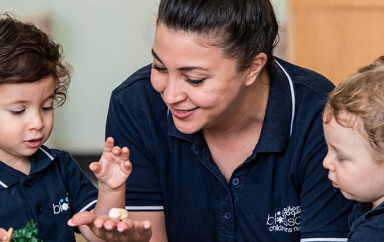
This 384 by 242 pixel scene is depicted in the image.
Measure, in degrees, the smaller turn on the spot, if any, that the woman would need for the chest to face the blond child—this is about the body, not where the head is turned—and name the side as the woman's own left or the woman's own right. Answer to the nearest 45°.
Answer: approximately 45° to the woman's own left

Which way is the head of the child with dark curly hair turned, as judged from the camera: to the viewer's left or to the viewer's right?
to the viewer's right

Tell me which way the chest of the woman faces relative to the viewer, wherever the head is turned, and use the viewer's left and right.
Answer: facing the viewer

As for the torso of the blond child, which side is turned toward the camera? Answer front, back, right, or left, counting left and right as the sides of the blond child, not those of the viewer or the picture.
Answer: left

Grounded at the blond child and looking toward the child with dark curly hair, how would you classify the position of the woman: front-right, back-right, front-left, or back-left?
front-right

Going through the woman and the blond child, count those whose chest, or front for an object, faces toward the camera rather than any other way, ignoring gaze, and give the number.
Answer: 1

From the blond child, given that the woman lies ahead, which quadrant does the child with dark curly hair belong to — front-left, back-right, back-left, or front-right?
front-left

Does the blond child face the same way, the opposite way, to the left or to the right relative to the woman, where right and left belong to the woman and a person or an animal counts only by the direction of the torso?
to the right

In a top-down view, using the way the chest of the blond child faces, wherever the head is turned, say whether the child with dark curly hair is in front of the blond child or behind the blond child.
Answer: in front

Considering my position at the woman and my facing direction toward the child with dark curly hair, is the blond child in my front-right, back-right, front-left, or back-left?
back-left

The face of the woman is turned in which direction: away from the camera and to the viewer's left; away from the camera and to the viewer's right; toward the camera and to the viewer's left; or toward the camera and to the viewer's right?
toward the camera and to the viewer's left
